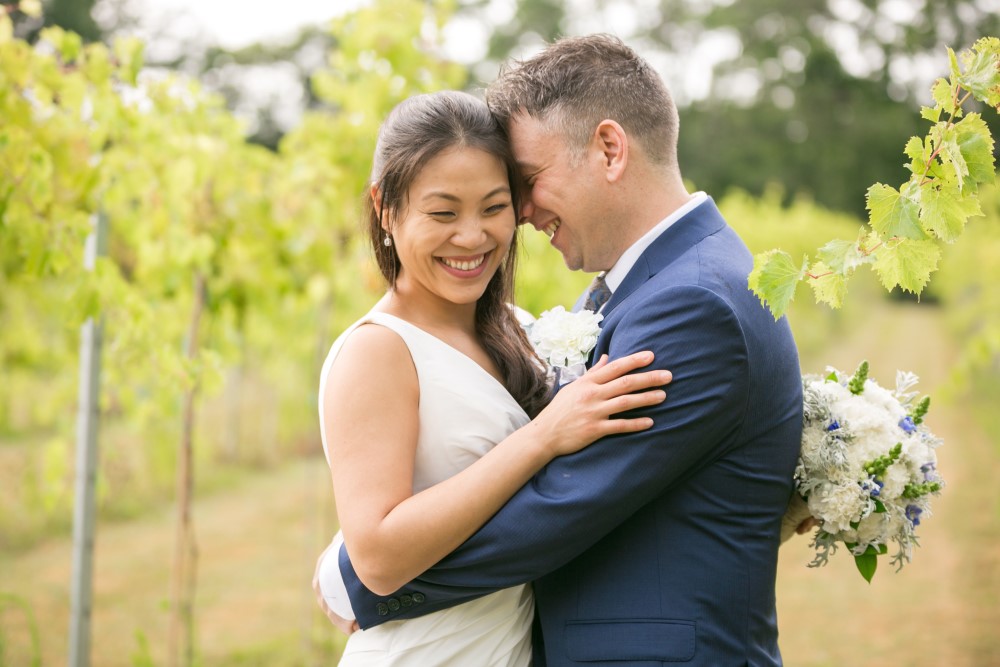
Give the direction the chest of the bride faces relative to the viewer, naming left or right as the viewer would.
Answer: facing the viewer and to the right of the viewer

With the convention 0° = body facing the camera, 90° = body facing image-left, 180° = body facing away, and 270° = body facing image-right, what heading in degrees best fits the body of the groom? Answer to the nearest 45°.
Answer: approximately 90°

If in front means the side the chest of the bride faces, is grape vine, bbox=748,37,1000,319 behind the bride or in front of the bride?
in front
